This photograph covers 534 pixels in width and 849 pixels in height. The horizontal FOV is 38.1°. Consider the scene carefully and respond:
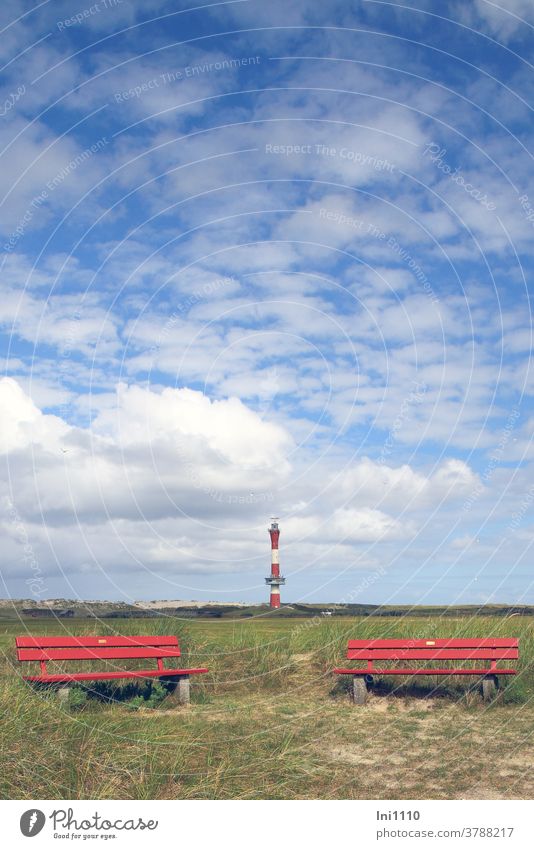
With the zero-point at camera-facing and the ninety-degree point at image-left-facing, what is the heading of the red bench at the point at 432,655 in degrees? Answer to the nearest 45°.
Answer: approximately 0°

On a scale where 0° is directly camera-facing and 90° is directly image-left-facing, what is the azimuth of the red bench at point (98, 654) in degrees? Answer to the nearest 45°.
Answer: approximately 0°

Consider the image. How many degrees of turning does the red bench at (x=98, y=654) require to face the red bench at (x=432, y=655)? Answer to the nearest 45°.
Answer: approximately 90° to its left

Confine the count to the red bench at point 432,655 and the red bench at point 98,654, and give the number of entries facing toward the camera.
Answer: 2

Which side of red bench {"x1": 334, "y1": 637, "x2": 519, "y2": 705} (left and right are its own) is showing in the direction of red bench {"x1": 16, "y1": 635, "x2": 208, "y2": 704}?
right
